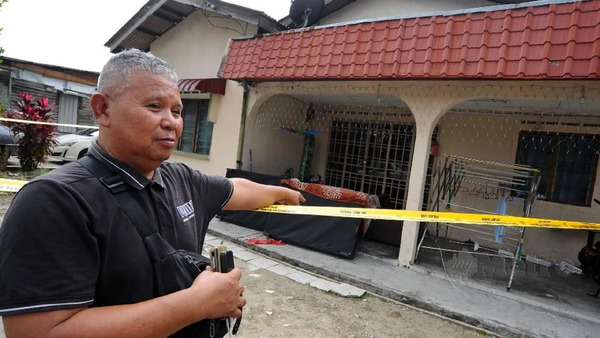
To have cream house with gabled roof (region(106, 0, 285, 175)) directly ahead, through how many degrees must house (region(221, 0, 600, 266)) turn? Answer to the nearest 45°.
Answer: approximately 45° to its right

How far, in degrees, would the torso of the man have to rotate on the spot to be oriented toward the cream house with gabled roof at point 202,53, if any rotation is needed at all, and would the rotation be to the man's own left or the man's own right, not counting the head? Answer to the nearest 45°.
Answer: approximately 135° to the man's own left

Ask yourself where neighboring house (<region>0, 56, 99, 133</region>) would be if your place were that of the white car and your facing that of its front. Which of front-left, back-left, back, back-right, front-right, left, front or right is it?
back-right

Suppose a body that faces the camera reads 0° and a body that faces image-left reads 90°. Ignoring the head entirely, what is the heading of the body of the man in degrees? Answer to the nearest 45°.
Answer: approximately 315°

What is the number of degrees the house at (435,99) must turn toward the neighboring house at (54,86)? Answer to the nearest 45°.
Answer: approximately 45° to its right

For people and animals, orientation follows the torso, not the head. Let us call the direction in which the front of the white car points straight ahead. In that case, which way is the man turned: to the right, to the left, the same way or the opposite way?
to the left
